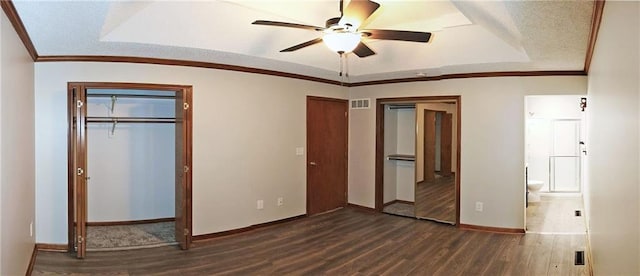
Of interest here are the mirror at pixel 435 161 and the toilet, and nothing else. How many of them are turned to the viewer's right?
1

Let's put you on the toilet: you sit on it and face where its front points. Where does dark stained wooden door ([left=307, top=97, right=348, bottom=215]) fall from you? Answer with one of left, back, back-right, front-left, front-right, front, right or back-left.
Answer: back-right

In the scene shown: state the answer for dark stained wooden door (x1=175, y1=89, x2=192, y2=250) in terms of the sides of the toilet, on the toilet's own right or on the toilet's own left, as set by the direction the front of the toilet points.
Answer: on the toilet's own right

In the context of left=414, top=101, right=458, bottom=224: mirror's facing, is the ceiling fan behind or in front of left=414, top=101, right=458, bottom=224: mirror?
in front

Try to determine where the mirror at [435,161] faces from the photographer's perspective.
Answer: facing the viewer and to the left of the viewer

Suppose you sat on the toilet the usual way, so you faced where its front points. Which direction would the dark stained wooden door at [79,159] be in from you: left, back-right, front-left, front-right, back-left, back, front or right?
back-right

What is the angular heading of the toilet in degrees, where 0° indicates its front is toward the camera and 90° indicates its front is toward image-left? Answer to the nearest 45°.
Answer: approximately 270°

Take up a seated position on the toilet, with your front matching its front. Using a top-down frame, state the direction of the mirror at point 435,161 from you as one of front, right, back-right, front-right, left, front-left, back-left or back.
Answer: back-right

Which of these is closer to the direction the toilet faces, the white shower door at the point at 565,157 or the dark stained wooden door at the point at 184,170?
the white shower door

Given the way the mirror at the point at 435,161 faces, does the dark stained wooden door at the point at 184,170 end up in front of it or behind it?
in front

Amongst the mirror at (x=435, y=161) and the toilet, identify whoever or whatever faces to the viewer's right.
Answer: the toilet
